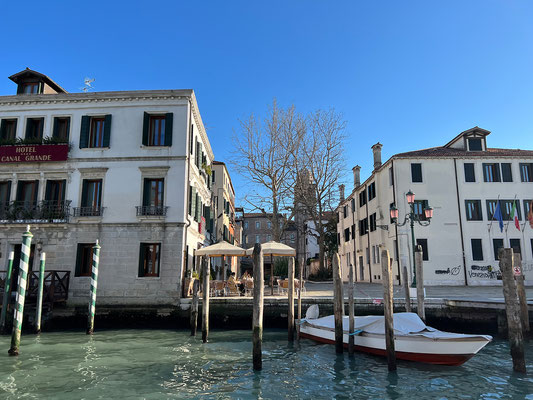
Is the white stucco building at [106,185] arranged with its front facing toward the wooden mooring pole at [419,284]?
no

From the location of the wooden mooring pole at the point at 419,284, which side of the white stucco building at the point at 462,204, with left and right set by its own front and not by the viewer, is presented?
front

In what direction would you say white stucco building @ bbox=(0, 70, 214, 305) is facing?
toward the camera

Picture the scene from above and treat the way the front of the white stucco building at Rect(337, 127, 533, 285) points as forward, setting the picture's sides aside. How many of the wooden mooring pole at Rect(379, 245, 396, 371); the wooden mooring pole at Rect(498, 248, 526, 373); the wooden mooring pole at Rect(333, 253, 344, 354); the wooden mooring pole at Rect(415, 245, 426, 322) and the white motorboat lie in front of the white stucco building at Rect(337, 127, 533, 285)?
5

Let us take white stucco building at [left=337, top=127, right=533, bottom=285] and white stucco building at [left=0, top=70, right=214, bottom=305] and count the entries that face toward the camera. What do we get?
2

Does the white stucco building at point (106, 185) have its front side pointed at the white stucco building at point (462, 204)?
no

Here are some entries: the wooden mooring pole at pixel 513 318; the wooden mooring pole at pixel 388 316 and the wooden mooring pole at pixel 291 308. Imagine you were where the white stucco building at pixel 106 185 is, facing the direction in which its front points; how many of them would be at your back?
0

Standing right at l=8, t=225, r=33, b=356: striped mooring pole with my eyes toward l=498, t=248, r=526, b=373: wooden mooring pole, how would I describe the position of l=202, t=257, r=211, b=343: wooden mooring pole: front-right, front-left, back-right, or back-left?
front-left

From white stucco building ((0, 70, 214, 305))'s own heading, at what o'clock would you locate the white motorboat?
The white motorboat is roughly at 11 o'clock from the white stucco building.

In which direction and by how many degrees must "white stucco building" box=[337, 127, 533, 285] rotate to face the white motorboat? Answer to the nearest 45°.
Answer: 0° — it already faces it

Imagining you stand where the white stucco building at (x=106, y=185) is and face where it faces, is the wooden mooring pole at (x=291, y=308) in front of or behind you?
in front

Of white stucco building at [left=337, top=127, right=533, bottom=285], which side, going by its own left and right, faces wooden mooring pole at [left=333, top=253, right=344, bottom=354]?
front

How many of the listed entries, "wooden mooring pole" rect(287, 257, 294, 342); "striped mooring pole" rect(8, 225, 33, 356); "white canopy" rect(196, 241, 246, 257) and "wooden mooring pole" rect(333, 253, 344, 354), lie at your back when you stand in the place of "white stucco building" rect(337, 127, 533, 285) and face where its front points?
0

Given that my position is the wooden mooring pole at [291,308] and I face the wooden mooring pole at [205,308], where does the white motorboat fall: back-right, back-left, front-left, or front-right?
back-left

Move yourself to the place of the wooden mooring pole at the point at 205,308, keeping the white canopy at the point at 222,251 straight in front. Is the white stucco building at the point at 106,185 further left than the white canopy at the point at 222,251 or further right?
left

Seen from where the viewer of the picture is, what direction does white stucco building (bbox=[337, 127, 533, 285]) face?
facing the viewer

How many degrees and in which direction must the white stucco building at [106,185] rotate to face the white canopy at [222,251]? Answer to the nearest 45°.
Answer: approximately 45° to its left

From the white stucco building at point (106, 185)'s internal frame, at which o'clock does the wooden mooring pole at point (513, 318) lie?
The wooden mooring pole is roughly at 11 o'clock from the white stucco building.

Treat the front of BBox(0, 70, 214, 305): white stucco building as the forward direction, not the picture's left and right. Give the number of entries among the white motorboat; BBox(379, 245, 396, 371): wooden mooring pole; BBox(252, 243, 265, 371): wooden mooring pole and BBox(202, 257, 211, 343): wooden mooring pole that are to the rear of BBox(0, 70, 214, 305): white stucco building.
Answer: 0

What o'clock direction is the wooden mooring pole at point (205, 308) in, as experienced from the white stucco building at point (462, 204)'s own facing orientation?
The wooden mooring pole is roughly at 1 o'clock from the white stucco building.
